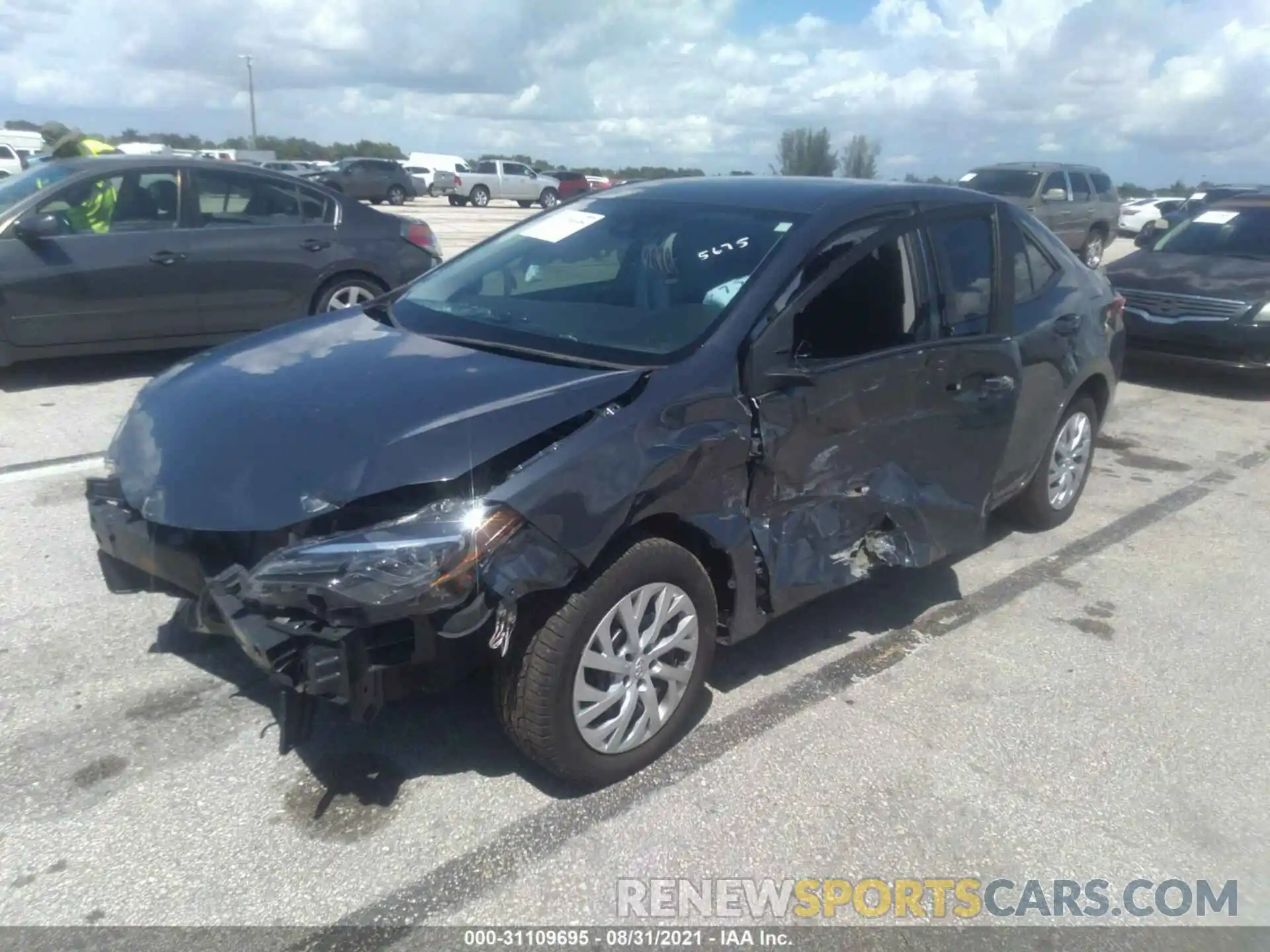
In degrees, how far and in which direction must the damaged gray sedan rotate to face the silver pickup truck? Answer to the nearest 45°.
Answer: approximately 135° to its right

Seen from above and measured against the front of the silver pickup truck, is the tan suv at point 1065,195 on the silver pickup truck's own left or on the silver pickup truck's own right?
on the silver pickup truck's own right

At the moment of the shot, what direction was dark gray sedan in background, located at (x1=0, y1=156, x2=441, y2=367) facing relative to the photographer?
facing to the left of the viewer

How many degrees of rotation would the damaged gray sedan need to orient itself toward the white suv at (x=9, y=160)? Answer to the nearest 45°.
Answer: approximately 90° to its right

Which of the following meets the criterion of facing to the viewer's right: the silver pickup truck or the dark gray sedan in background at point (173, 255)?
the silver pickup truck

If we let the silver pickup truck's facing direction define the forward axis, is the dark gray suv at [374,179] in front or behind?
behind

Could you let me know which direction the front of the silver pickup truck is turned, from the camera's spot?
facing to the right of the viewer

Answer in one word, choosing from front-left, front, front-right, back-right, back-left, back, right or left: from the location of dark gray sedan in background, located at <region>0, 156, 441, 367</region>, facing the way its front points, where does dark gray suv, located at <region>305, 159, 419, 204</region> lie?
right

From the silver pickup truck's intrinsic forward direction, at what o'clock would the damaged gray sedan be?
The damaged gray sedan is roughly at 3 o'clock from the silver pickup truck.

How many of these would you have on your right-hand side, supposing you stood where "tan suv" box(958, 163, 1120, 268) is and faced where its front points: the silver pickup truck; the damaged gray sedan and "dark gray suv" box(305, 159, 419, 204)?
2

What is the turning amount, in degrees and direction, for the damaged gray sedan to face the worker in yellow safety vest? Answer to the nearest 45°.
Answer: approximately 90° to its right

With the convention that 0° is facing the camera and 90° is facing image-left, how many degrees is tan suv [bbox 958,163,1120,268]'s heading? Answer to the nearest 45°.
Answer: approximately 45°

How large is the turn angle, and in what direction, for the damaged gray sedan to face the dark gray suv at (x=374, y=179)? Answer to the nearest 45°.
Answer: approximately 135° to its right

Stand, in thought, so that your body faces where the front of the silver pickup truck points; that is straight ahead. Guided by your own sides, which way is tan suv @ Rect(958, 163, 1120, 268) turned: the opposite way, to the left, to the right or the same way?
the opposite way

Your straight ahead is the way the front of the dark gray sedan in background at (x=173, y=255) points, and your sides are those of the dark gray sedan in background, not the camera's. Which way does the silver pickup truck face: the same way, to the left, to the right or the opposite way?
the opposite way
